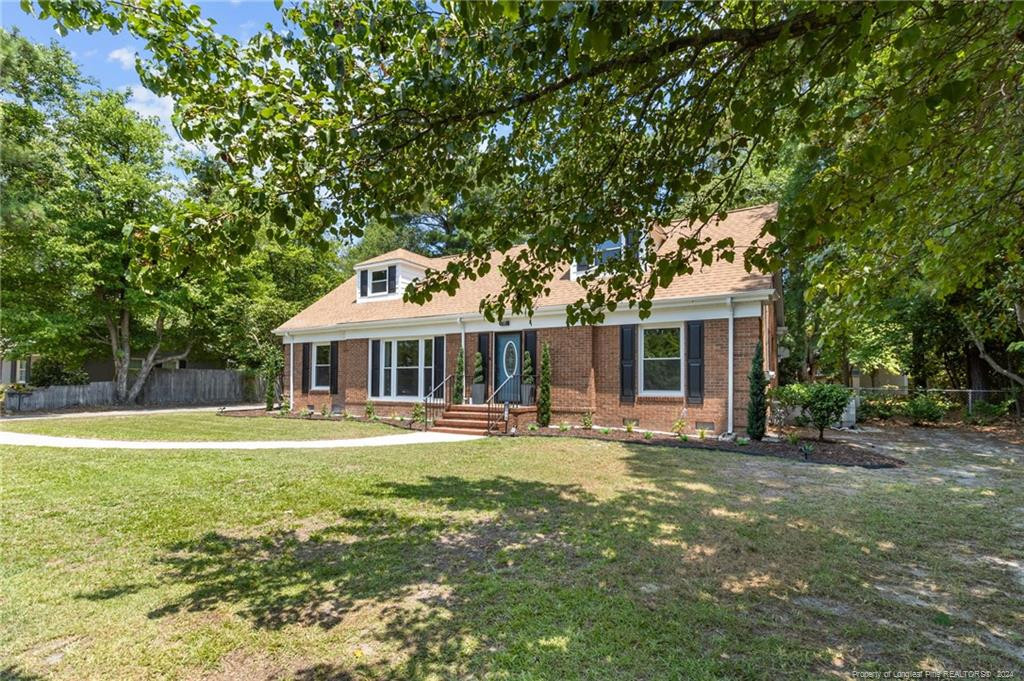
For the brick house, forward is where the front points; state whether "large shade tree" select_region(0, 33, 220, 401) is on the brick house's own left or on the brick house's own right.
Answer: on the brick house's own right

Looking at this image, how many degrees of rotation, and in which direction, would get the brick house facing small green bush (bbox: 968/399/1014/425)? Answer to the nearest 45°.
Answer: approximately 135° to its left

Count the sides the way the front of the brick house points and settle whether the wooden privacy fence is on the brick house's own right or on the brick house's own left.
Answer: on the brick house's own right

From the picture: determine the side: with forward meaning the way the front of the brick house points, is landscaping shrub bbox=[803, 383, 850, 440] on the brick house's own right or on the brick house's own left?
on the brick house's own left

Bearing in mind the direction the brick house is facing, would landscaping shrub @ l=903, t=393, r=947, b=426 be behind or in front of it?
behind

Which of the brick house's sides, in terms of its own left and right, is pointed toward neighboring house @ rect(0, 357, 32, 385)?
right

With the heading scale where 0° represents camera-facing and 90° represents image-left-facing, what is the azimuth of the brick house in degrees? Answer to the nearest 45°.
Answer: approximately 45°

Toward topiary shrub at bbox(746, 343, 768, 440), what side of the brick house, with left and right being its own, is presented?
left
